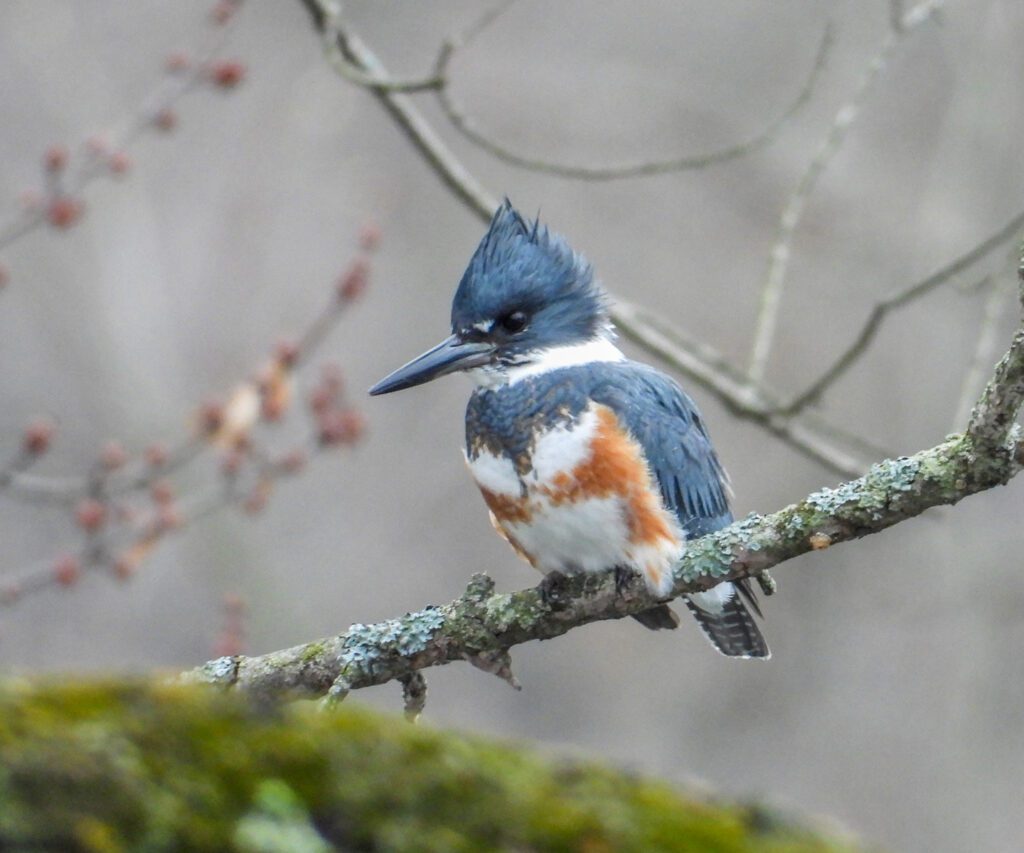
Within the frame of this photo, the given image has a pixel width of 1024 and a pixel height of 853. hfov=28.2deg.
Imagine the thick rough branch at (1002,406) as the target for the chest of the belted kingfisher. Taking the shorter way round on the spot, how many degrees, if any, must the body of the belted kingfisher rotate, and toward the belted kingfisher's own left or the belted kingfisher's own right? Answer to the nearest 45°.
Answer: approximately 90° to the belted kingfisher's own left

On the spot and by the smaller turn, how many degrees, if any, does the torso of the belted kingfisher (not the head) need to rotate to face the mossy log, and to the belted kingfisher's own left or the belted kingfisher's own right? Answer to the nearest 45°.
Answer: approximately 45° to the belted kingfisher's own left

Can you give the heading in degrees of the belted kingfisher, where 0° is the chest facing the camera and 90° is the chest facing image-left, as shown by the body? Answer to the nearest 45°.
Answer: approximately 45°
